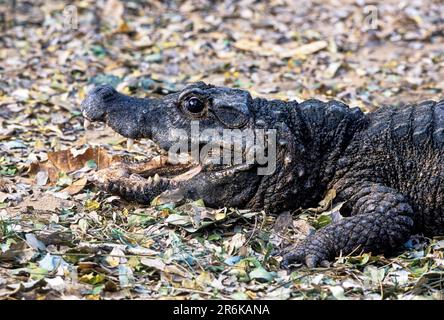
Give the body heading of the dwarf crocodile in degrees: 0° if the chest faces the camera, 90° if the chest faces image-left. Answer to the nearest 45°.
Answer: approximately 90°
